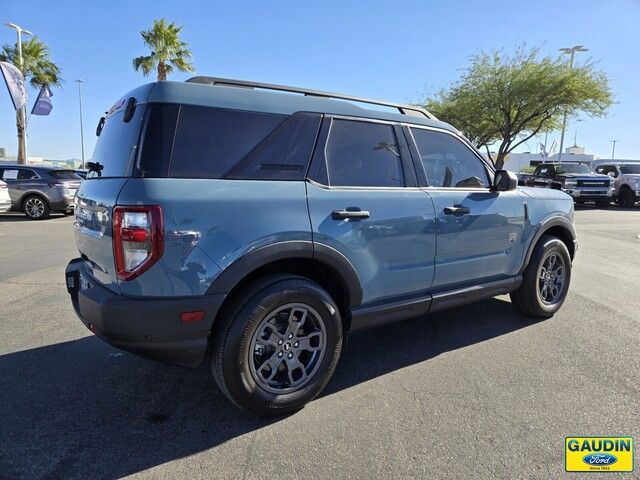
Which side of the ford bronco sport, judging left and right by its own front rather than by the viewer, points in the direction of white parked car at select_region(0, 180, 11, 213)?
left

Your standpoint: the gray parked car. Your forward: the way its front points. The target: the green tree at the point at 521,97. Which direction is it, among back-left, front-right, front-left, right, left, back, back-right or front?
back-right

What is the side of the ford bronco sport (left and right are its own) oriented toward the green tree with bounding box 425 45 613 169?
front

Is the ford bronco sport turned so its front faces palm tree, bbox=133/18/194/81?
no

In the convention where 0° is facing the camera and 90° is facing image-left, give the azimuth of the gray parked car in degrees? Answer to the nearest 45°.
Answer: approximately 135°

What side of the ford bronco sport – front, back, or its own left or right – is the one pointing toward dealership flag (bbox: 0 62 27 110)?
left

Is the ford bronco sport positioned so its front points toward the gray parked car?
no

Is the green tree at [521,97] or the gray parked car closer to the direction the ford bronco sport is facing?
the green tree

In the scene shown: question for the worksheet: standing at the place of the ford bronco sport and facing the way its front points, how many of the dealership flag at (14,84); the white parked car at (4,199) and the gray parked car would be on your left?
3

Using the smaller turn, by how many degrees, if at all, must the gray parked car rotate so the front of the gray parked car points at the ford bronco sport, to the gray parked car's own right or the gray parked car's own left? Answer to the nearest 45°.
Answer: approximately 135° to the gray parked car's own left

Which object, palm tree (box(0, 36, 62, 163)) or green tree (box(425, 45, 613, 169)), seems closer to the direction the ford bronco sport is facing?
the green tree

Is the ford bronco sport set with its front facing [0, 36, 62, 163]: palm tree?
no

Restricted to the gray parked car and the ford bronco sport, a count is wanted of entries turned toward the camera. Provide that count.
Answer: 0

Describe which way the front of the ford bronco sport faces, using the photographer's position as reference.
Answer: facing away from the viewer and to the right of the viewer

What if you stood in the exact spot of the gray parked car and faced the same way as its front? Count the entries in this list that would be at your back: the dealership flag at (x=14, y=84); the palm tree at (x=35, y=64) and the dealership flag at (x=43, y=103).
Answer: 0
